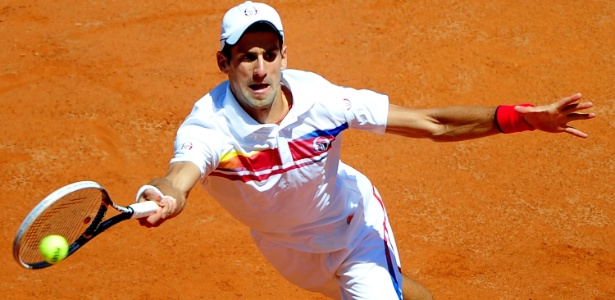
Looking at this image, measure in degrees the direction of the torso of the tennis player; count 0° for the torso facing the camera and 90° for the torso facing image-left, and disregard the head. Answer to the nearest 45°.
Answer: approximately 0°

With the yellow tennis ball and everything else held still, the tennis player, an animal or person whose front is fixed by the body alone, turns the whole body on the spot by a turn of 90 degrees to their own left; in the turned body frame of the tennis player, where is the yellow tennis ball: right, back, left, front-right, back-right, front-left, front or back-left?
back-right
